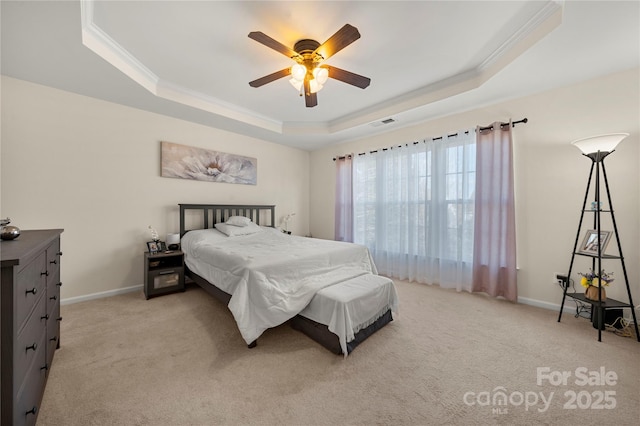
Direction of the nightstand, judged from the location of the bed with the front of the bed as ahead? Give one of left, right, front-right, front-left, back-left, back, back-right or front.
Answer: back

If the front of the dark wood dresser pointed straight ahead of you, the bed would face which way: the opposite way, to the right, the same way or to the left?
to the right

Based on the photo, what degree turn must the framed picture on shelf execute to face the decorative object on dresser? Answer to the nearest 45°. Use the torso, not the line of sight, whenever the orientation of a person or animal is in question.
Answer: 0° — it already faces it

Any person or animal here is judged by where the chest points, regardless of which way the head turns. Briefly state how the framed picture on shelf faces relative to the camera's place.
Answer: facing the viewer and to the left of the viewer

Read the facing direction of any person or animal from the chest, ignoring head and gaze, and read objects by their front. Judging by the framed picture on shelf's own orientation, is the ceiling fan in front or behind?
in front

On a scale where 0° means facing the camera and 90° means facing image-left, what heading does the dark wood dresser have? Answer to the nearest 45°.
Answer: approximately 270°

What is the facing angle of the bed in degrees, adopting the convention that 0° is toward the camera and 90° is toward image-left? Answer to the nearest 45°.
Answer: approximately 315°

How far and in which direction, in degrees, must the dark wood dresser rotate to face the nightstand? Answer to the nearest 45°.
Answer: approximately 45° to its left

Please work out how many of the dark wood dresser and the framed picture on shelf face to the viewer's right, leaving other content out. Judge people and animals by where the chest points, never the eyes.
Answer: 1

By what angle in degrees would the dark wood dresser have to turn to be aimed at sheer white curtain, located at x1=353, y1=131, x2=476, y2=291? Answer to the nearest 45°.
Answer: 0° — it already faces it

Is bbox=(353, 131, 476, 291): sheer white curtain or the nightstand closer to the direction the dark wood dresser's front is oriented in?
the sheer white curtain

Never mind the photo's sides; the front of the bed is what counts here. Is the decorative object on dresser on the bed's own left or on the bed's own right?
on the bed's own right

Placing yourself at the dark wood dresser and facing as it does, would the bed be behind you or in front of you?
in front
